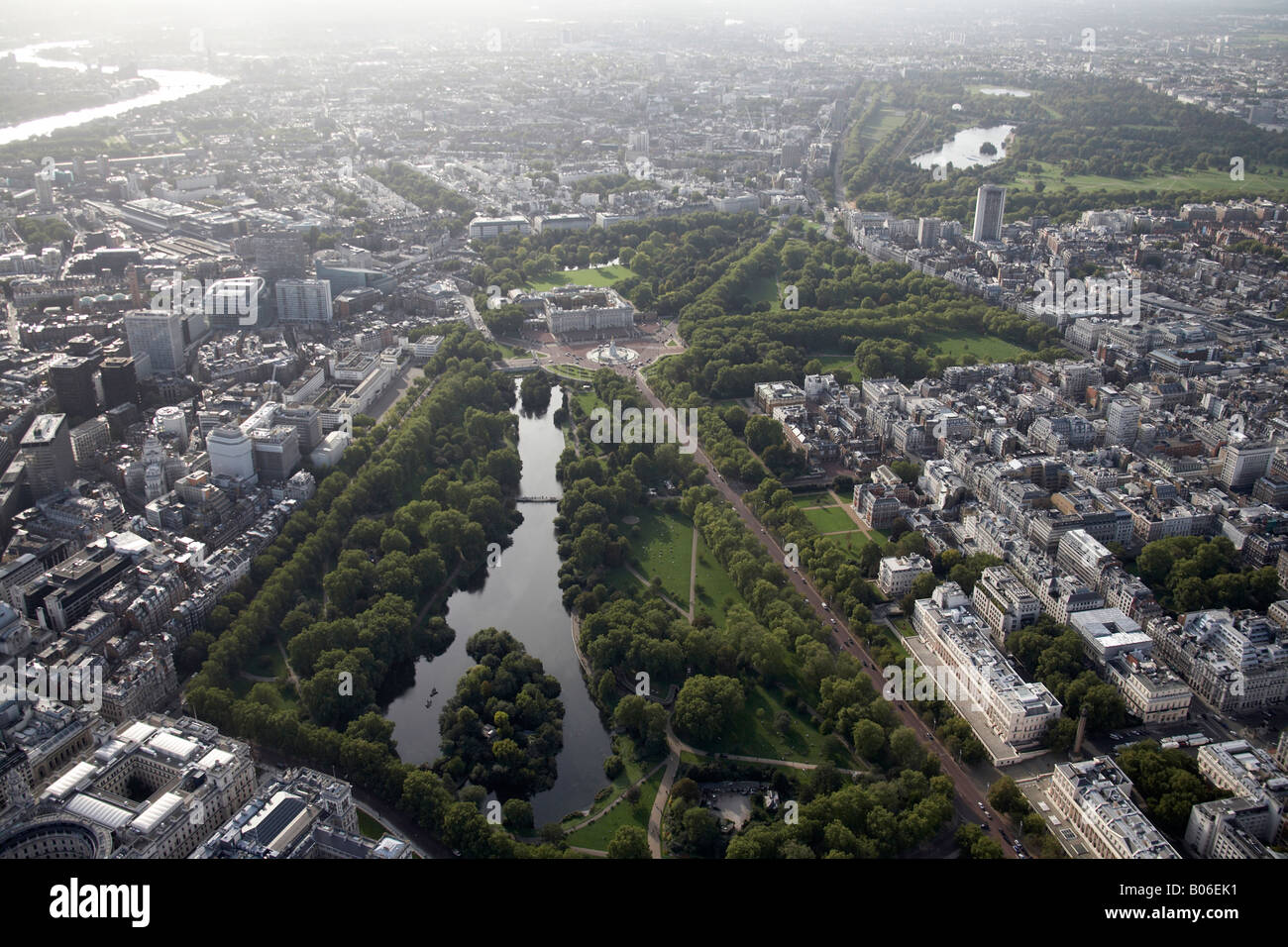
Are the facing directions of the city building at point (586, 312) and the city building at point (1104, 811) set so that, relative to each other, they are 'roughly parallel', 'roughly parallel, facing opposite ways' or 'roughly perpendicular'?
roughly perpendicular

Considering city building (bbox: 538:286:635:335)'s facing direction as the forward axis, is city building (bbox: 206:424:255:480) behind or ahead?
ahead

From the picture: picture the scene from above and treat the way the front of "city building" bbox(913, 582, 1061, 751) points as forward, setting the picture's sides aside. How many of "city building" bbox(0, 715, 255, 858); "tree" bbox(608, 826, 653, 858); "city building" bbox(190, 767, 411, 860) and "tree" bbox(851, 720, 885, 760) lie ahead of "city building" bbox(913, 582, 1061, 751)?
4

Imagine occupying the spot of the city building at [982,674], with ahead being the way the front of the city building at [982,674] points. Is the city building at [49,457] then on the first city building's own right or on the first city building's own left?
on the first city building's own right

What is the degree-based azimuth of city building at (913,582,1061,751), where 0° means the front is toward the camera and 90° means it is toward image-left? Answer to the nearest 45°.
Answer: approximately 45°

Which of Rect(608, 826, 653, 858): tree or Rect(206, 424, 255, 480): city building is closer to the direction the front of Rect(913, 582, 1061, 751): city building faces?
the tree

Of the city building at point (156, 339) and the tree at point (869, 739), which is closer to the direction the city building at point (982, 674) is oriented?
the tree

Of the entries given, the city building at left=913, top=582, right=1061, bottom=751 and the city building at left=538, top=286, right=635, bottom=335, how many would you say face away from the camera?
0

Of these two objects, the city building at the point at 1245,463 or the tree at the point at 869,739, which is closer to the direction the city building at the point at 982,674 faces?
the tree

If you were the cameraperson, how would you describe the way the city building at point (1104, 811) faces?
facing the viewer and to the left of the viewer

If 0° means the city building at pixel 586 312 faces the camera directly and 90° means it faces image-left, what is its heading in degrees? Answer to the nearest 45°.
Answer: approximately 0°

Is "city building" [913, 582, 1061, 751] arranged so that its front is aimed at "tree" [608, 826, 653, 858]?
yes

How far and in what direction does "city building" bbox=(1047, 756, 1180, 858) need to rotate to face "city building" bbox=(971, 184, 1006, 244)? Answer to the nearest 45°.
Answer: approximately 135° to its right
